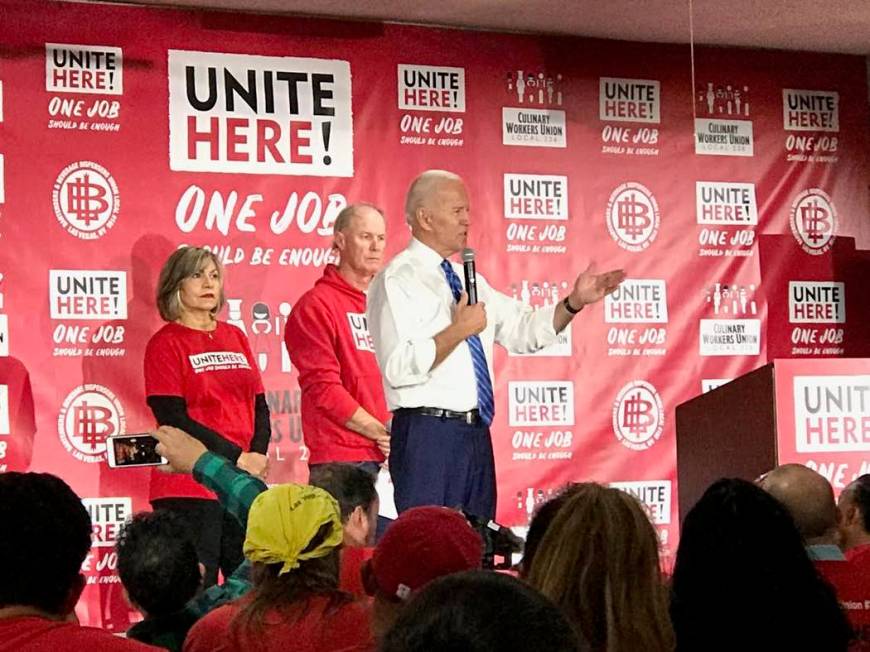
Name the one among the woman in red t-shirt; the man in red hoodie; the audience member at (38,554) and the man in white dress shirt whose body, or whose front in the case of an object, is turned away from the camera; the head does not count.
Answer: the audience member

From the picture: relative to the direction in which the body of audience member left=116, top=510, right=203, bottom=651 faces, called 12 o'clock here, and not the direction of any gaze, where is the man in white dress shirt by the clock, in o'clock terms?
The man in white dress shirt is roughly at 1 o'clock from the audience member.

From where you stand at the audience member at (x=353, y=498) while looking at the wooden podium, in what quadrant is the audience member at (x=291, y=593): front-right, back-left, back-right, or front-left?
back-right

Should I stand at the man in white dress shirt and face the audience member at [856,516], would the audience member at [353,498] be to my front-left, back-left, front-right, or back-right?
front-right

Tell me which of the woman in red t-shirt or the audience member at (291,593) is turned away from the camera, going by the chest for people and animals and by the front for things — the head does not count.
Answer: the audience member

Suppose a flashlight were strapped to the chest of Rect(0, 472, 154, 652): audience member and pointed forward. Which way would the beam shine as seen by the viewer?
away from the camera

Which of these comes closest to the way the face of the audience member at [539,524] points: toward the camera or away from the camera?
away from the camera

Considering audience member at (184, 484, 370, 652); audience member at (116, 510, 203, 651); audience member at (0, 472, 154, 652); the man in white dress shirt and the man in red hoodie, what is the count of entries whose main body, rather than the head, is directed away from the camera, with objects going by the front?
3

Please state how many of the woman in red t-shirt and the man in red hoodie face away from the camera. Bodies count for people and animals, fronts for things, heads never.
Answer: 0

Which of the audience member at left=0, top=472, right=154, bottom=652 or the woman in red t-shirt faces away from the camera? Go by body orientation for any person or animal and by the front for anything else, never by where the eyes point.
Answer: the audience member

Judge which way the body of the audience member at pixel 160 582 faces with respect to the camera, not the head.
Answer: away from the camera

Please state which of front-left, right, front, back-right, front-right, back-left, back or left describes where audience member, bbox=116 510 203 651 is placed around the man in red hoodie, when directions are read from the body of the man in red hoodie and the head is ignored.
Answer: front-right

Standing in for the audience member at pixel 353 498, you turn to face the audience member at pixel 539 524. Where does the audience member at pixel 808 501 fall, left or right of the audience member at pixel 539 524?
left

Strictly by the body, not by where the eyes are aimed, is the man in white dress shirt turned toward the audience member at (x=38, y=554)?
no

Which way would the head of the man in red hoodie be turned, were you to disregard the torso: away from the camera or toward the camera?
toward the camera

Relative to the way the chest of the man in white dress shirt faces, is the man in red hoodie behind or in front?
behind

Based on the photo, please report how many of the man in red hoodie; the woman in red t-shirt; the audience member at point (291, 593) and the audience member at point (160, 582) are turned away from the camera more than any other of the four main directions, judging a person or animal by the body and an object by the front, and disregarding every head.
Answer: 2

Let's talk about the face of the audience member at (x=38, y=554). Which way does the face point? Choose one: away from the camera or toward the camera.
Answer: away from the camera

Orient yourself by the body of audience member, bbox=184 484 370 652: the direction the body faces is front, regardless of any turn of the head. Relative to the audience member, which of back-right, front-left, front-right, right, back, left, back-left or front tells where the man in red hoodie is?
front

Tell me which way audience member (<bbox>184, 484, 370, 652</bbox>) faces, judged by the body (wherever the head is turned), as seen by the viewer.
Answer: away from the camera

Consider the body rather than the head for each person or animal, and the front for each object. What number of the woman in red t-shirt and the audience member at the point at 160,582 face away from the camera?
1

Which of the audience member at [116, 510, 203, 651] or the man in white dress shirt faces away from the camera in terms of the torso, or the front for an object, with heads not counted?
the audience member

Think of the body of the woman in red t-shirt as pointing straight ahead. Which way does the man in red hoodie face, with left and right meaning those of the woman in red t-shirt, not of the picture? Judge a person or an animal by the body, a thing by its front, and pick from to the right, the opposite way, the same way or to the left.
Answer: the same way

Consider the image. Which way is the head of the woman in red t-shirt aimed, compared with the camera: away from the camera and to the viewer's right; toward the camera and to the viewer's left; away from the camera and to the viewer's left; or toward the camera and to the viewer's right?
toward the camera and to the viewer's right
